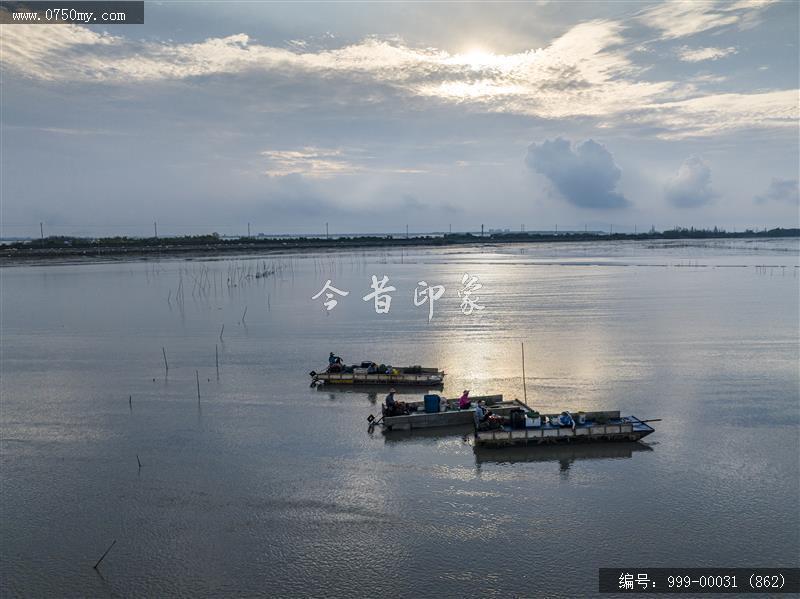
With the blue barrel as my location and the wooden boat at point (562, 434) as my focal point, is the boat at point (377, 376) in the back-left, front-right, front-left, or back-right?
back-left

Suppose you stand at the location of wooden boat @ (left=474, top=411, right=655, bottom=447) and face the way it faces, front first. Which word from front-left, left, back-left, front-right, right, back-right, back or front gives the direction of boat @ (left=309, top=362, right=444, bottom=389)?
back-left

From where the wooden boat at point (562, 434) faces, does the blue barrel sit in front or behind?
behind

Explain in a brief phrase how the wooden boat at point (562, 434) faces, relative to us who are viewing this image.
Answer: facing to the right of the viewer
